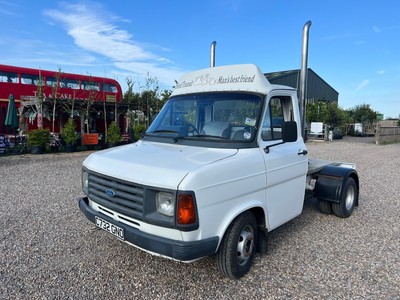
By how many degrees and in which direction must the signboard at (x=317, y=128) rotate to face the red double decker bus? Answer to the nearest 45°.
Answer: approximately 45° to its right

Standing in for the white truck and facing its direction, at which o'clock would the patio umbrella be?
The patio umbrella is roughly at 3 o'clock from the white truck.

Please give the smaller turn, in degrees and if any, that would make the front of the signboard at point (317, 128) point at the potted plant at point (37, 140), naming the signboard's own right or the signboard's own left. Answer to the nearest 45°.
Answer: approximately 45° to the signboard's own right

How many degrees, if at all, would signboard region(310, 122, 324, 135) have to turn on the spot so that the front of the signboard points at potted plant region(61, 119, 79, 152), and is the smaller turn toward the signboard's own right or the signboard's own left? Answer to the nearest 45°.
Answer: approximately 45° to the signboard's own right

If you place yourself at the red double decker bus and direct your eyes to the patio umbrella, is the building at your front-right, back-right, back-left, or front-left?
back-left

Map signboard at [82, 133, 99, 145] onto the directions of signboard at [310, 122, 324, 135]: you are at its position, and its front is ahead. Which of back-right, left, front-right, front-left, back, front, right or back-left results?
front-right

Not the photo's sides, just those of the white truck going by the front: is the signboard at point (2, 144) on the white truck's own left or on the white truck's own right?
on the white truck's own right

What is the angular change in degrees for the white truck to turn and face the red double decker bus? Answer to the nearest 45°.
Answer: approximately 90° to its right

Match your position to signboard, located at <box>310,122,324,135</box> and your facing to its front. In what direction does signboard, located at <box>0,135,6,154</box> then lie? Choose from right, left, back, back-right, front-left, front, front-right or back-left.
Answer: front-right

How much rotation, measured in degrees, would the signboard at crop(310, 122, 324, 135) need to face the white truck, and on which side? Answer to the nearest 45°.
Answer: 0° — it already faces it

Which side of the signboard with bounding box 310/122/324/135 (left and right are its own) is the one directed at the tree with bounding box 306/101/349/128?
back

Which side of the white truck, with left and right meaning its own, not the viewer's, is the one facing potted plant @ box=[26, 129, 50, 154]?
right

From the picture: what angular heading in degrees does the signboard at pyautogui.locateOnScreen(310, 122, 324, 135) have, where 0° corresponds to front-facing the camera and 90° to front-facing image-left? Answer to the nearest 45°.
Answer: approximately 0°

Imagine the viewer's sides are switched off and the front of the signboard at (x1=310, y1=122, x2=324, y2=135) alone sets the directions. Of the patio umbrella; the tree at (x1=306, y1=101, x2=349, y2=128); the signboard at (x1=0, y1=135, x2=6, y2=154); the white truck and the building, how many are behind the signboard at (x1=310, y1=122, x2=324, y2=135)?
2
